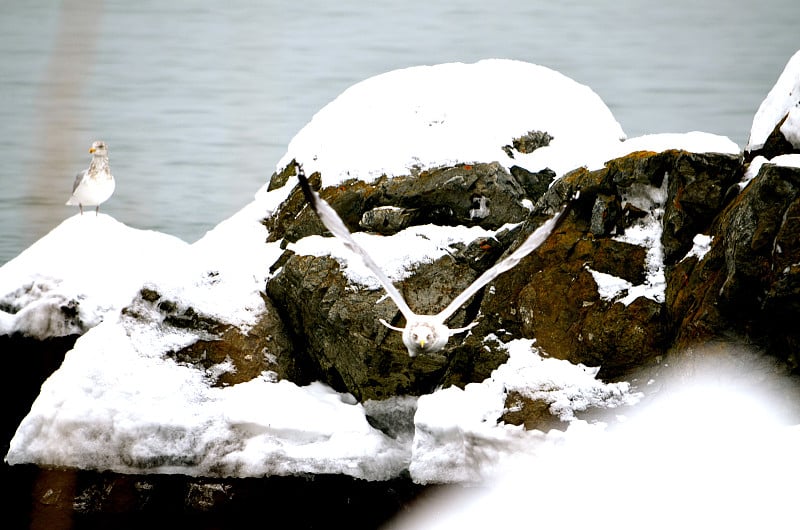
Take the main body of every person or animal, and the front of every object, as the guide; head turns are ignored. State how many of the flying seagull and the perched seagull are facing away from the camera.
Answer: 0

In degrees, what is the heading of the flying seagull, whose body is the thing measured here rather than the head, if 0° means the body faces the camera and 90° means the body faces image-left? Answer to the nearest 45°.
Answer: approximately 0°

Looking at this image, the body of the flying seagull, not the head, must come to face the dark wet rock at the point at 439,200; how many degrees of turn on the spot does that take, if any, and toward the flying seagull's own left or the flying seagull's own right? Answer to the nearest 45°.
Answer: approximately 180°

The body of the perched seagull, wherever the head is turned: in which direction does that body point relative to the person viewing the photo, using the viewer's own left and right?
facing the viewer and to the right of the viewer

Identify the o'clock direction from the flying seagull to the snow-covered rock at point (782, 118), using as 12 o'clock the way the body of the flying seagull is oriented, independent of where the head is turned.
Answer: The snow-covered rock is roughly at 8 o'clock from the flying seagull.

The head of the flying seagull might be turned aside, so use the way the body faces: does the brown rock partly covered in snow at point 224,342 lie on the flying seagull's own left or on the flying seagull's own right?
on the flying seagull's own right
